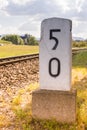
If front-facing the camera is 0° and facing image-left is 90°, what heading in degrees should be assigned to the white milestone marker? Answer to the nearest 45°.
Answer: approximately 0°
